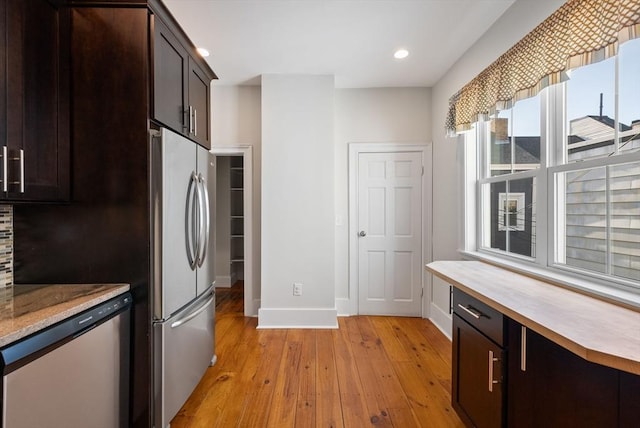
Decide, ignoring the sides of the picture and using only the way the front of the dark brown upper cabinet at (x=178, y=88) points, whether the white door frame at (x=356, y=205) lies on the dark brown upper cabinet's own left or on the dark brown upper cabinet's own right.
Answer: on the dark brown upper cabinet's own left

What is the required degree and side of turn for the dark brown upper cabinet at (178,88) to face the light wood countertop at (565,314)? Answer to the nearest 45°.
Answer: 0° — it already faces it

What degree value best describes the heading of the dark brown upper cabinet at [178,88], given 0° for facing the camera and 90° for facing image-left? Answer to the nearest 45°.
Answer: approximately 315°

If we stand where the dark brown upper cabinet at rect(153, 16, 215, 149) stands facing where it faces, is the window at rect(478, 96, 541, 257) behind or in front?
in front

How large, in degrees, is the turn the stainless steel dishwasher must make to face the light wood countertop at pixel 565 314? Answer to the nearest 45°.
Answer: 0° — it already faces it

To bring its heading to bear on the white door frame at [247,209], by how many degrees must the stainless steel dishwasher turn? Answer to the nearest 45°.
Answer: approximately 90° to its left

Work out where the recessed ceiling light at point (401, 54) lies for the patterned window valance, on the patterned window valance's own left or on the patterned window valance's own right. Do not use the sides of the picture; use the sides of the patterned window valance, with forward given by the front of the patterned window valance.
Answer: on the patterned window valance's own right

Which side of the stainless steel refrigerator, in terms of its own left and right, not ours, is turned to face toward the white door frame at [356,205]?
left

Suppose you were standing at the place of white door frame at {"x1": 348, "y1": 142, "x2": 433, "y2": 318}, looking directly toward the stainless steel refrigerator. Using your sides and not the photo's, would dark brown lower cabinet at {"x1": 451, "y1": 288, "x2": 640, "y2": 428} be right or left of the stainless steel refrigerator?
left

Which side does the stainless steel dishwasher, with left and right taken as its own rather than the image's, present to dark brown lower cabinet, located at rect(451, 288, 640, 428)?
front

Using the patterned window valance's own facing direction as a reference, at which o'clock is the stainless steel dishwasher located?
The stainless steel dishwasher is roughly at 12 o'clock from the patterned window valance.

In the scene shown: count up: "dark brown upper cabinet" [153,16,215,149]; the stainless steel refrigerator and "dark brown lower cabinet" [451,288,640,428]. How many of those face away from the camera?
0

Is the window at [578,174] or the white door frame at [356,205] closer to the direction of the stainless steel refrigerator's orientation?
the window

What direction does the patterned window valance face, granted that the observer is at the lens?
facing the viewer and to the left of the viewer
